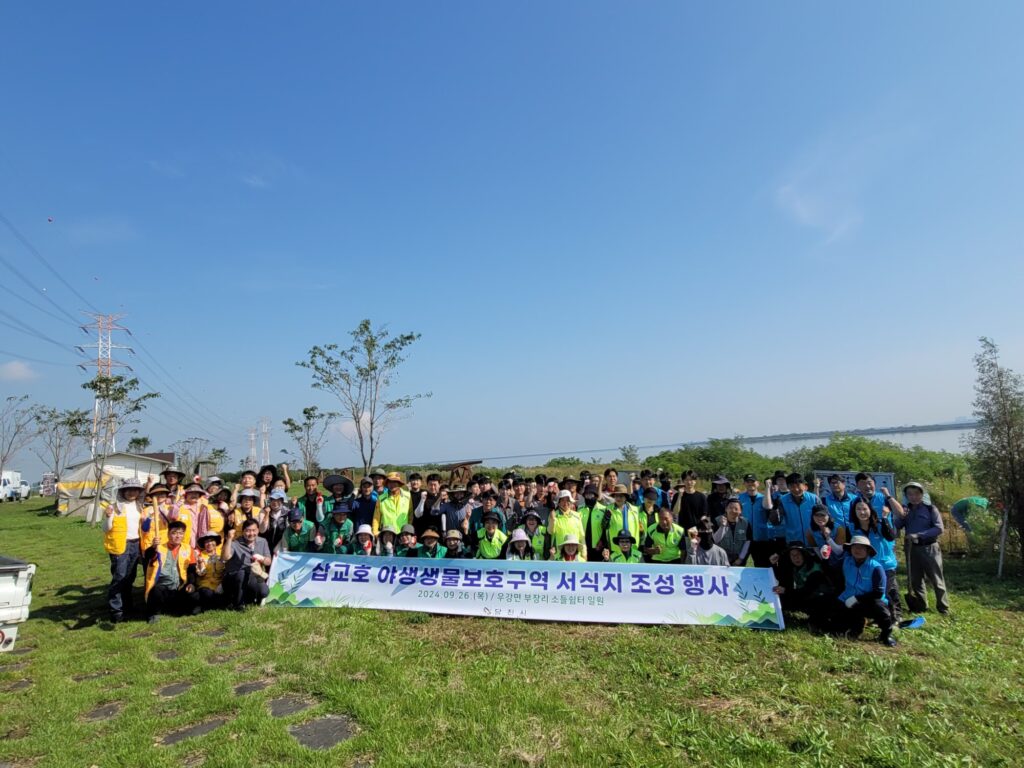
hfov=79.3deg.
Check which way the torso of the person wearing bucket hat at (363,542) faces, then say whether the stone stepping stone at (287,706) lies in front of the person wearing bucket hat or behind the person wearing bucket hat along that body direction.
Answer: in front

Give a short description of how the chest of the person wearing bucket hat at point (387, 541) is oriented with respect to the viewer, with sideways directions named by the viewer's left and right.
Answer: facing the viewer

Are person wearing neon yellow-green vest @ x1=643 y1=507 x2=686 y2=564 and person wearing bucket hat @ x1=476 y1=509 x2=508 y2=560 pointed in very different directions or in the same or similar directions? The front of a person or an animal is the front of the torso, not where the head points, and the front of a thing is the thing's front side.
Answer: same or similar directions

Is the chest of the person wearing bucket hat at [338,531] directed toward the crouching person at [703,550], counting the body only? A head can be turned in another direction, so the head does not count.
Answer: no

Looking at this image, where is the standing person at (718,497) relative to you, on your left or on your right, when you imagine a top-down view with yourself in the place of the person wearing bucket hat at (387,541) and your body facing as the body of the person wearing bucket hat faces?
on your left

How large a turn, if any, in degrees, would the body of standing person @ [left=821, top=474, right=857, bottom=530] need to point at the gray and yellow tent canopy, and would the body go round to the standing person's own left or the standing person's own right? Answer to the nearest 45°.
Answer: approximately 90° to the standing person's own right

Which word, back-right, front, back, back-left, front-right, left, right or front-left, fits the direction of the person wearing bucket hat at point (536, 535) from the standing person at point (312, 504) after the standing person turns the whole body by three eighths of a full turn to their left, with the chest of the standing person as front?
right

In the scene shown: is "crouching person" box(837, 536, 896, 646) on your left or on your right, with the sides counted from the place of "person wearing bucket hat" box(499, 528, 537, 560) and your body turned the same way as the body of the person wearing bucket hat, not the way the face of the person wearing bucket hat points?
on your left

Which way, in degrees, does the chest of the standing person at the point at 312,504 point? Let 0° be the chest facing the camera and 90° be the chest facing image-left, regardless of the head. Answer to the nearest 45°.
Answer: approximately 0°

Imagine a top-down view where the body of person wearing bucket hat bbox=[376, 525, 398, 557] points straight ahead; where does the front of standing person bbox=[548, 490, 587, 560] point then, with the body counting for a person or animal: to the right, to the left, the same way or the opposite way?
the same way

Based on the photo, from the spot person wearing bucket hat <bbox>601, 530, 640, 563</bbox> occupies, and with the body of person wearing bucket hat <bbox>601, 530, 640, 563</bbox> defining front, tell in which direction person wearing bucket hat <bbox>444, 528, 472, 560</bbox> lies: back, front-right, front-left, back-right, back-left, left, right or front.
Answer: right

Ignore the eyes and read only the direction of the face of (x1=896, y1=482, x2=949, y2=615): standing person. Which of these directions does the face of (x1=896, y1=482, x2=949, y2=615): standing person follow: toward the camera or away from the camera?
toward the camera

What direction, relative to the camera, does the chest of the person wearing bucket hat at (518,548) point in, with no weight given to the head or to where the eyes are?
toward the camera

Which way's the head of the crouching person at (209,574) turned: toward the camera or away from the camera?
toward the camera

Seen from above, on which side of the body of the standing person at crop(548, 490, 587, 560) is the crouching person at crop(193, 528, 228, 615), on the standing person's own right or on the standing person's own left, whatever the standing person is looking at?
on the standing person's own right

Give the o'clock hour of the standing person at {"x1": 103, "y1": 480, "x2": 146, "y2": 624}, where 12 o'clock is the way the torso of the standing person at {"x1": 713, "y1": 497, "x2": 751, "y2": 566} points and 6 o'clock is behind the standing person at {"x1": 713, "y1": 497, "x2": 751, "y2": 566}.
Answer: the standing person at {"x1": 103, "y1": 480, "x2": 146, "y2": 624} is roughly at 2 o'clock from the standing person at {"x1": 713, "y1": 497, "x2": 751, "y2": 566}.
